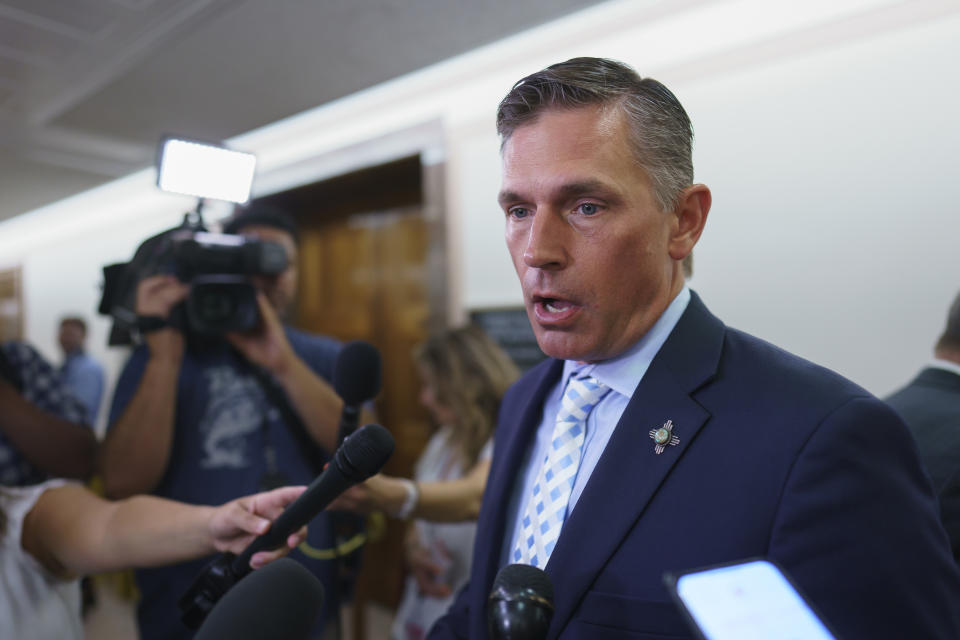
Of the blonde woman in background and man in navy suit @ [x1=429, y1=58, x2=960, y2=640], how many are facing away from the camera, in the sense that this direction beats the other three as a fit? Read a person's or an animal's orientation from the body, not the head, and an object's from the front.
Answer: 0

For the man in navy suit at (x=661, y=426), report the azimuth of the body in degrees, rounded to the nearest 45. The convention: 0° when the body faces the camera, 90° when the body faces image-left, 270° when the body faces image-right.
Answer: approximately 45°

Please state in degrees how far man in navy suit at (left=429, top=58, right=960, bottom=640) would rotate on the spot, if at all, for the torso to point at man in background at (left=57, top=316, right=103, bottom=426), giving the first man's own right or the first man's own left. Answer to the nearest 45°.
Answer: approximately 45° to the first man's own right

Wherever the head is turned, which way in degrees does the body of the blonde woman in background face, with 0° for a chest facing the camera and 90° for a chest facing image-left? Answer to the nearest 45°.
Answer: approximately 90°

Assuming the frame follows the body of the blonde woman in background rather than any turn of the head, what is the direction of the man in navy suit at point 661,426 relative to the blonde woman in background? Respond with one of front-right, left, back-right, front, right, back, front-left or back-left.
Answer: left

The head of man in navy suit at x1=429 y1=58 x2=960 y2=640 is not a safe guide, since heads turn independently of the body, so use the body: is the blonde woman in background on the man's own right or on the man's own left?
on the man's own right

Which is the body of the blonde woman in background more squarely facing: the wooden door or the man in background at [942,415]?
the wooden door
